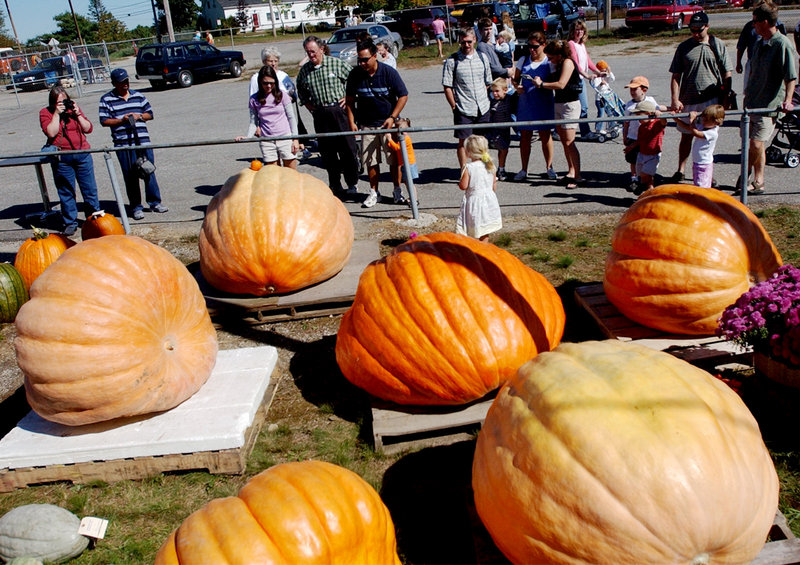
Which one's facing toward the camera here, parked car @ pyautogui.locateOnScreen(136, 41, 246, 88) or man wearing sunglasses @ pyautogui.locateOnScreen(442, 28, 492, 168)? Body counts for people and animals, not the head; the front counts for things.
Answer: the man wearing sunglasses

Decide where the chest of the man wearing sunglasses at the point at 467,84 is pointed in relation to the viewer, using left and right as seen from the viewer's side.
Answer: facing the viewer

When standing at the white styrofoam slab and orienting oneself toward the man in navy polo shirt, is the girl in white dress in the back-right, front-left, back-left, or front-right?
front-right

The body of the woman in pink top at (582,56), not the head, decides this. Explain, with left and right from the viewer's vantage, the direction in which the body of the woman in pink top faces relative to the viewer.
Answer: facing the viewer and to the right of the viewer

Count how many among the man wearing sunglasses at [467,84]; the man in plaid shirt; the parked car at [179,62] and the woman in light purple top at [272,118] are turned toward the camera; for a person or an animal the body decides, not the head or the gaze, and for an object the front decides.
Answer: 3

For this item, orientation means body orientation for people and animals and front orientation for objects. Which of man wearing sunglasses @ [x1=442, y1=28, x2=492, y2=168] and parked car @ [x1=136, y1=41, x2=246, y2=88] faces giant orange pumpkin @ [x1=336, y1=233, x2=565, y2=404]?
the man wearing sunglasses

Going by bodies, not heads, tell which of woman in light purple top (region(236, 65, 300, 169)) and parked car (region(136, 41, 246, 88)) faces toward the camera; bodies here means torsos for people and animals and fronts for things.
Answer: the woman in light purple top

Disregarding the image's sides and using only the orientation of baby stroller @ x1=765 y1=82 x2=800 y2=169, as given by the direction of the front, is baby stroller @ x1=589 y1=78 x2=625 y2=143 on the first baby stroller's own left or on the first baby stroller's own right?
on the first baby stroller's own right

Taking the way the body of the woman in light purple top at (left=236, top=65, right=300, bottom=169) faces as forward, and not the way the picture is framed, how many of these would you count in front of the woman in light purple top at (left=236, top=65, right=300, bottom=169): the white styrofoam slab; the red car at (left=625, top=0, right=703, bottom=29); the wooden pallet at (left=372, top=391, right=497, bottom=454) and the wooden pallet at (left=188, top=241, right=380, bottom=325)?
3

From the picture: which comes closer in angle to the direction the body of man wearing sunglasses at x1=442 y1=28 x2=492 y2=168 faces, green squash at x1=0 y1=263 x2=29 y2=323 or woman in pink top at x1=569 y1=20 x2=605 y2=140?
the green squash

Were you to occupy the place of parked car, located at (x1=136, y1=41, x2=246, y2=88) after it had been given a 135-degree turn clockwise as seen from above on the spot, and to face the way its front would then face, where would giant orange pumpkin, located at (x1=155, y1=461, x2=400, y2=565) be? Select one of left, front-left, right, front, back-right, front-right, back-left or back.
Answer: front

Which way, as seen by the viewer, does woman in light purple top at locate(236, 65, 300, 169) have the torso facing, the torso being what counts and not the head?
toward the camera

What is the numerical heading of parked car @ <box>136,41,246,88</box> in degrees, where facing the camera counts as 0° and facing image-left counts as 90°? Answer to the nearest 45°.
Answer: approximately 225°

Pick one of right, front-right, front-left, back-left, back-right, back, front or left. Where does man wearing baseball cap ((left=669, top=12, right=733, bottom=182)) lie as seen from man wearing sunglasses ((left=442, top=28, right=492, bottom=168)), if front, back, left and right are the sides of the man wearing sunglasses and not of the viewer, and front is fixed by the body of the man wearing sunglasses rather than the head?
left
